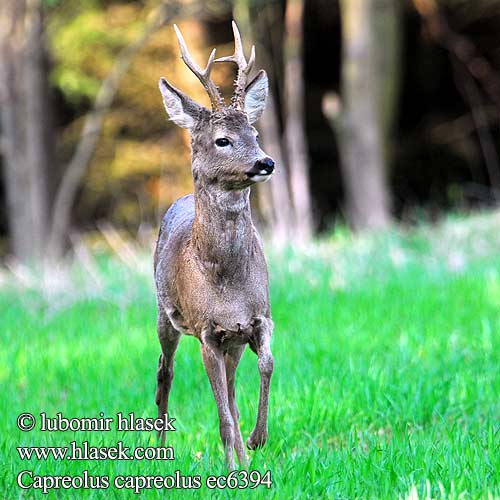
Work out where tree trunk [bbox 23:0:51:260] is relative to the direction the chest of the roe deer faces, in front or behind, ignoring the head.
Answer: behind

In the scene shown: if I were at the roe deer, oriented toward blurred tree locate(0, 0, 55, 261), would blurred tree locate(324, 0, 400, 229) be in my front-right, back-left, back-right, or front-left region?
front-right

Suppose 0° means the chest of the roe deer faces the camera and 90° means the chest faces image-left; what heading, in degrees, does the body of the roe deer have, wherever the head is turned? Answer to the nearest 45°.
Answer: approximately 315°

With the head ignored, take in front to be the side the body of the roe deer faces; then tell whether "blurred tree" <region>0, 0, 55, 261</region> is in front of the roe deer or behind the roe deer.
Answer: behind

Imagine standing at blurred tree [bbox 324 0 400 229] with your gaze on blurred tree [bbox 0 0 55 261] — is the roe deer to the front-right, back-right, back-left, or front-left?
front-left

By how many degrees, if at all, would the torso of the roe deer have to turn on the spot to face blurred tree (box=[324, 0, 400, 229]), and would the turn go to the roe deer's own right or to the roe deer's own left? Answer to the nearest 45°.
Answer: approximately 135° to the roe deer's own left

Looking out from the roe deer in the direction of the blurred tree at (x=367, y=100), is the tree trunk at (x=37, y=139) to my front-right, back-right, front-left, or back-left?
front-left
